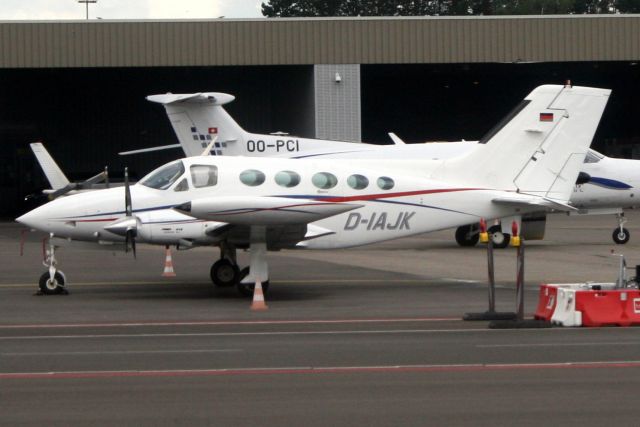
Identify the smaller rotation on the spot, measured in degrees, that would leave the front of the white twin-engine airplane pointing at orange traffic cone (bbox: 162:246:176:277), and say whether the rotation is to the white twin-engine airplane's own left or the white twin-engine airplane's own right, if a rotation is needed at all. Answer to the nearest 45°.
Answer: approximately 45° to the white twin-engine airplane's own right

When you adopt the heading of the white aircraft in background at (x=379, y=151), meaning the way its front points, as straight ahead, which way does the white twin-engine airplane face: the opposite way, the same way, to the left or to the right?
the opposite way

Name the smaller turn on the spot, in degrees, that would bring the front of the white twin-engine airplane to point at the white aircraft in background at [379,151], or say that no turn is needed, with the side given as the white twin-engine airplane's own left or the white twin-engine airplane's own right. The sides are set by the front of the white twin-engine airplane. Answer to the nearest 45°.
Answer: approximately 90° to the white twin-engine airplane's own right

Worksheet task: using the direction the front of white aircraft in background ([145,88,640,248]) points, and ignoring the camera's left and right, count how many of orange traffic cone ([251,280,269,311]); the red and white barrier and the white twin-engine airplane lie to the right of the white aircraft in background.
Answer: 3

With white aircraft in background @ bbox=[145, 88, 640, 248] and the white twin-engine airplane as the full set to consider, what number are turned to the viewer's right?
1

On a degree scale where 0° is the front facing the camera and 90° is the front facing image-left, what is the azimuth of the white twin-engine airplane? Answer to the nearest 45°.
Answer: approximately 90°

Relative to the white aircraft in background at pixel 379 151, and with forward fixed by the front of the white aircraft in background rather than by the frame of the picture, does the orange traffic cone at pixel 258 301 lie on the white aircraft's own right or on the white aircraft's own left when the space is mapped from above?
on the white aircraft's own right

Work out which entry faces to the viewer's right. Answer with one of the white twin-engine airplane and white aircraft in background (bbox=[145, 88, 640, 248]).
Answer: the white aircraft in background

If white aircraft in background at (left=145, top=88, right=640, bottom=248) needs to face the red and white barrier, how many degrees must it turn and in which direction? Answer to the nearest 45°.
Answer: approximately 90° to its right

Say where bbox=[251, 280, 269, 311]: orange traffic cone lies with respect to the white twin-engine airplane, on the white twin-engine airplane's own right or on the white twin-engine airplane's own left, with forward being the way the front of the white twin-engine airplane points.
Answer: on the white twin-engine airplane's own left

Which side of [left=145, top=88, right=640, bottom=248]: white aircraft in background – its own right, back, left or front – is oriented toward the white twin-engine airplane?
right

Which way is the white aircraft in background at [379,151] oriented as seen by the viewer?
to the viewer's right

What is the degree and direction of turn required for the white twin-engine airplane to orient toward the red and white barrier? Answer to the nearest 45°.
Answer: approximately 135° to its left
